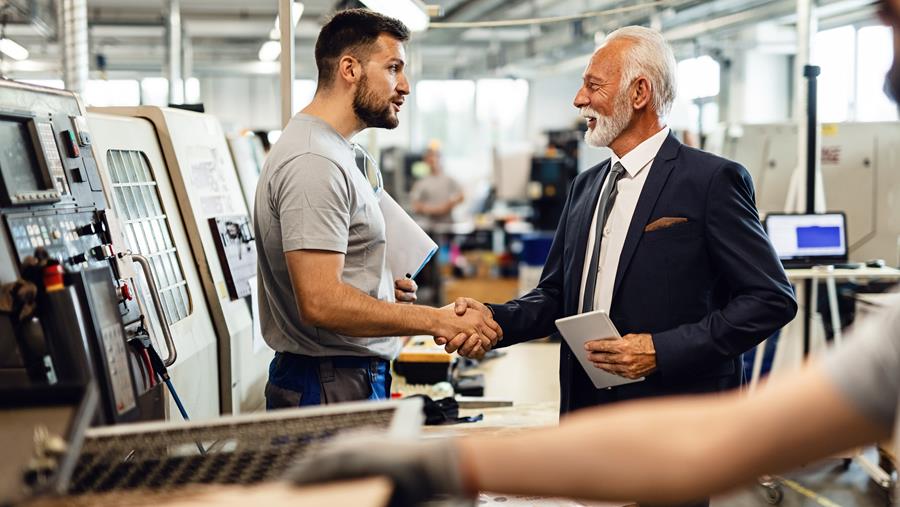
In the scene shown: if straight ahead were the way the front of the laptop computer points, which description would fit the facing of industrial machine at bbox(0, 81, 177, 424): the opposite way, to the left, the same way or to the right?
to the left

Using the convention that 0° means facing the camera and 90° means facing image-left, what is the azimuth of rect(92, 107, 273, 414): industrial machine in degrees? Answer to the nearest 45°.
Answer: approximately 315°

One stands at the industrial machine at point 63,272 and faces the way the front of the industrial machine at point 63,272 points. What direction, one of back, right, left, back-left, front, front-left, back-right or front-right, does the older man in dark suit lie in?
front-left

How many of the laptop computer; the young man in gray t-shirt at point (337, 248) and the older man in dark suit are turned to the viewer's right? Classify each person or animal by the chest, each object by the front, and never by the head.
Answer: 1

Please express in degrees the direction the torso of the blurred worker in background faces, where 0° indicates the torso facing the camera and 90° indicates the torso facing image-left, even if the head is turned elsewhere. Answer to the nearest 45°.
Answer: approximately 0°

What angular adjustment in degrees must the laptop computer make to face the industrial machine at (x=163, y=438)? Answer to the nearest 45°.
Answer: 0° — it already faces it

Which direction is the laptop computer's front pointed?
toward the camera

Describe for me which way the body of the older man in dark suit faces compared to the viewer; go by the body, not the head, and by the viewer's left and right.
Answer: facing the viewer and to the left of the viewer

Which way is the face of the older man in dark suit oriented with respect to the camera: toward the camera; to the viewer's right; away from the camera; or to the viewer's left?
to the viewer's left

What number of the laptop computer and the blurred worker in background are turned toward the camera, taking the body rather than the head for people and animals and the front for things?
2

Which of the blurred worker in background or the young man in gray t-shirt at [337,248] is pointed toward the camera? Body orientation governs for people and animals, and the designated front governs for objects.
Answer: the blurred worker in background

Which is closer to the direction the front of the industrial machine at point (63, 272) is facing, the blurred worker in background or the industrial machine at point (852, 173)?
the industrial machine

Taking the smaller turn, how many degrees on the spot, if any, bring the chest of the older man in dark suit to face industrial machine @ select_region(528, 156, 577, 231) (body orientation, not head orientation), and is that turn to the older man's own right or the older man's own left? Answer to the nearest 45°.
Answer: approximately 135° to the older man's own right

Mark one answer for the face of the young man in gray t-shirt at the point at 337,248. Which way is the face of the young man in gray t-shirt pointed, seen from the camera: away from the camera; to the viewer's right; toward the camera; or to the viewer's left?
to the viewer's right

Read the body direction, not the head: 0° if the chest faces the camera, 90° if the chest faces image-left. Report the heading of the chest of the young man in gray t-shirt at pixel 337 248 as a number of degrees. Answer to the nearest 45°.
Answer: approximately 270°
